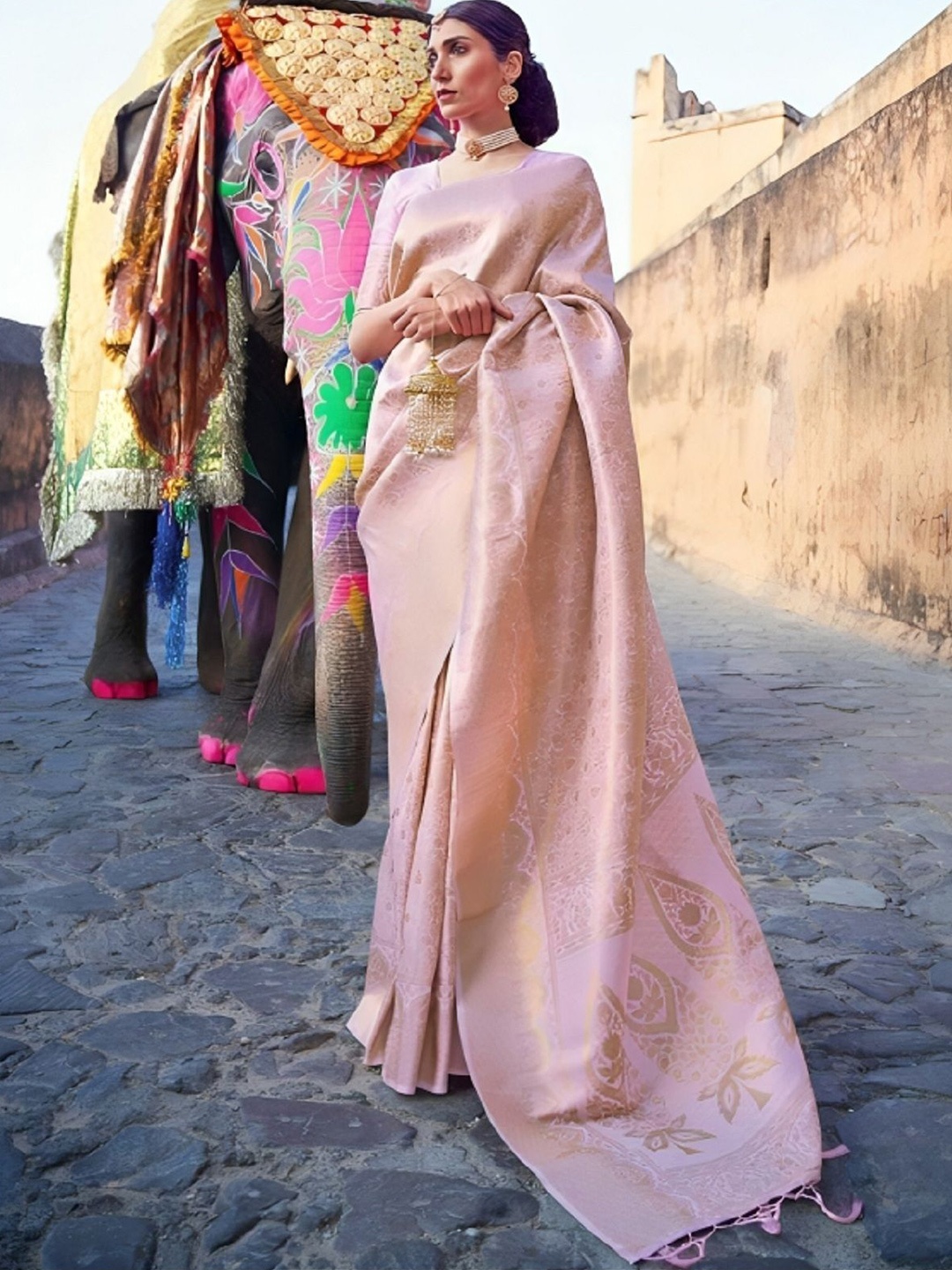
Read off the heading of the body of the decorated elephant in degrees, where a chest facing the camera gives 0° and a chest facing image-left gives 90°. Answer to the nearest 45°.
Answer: approximately 315°

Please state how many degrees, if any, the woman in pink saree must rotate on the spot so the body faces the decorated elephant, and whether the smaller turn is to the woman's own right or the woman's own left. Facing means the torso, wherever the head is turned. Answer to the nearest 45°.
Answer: approximately 90° to the woman's own right

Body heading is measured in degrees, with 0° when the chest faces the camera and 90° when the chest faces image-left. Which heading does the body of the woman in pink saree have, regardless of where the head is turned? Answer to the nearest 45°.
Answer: approximately 45°
